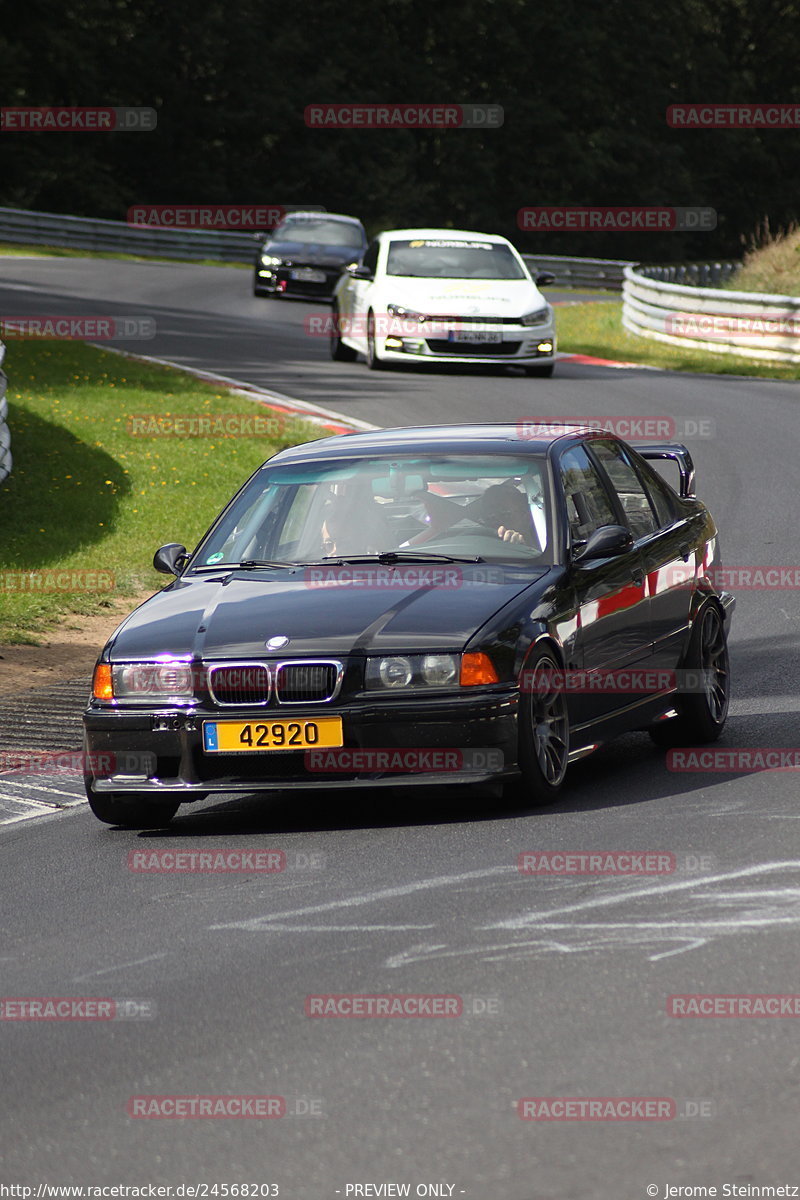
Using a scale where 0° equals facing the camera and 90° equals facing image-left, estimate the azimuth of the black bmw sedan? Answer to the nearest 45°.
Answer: approximately 45°

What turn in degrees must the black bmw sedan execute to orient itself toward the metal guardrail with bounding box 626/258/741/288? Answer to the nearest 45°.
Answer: approximately 135° to its right

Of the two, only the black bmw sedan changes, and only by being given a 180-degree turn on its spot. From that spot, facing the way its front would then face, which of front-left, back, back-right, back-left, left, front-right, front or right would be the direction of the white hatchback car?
front-left

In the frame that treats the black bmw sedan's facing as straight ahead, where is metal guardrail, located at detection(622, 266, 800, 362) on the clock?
The metal guardrail is roughly at 5 o'clock from the black bmw sedan.

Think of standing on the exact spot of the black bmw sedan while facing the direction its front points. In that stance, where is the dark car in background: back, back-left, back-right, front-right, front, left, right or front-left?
back-right

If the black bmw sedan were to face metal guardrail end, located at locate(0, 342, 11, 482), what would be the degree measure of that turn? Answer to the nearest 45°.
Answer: approximately 135° to its right

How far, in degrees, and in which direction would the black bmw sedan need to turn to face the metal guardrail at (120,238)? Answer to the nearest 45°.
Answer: approximately 135° to its right
